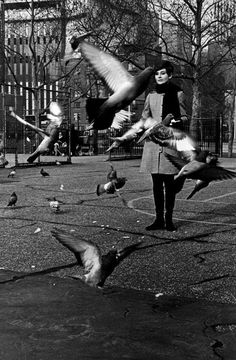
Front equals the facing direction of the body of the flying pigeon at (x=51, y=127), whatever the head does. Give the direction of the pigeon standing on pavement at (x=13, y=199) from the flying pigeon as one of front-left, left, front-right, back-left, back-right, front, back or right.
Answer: left

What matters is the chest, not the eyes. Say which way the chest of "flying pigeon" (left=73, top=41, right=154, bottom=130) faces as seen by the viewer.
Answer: to the viewer's right
